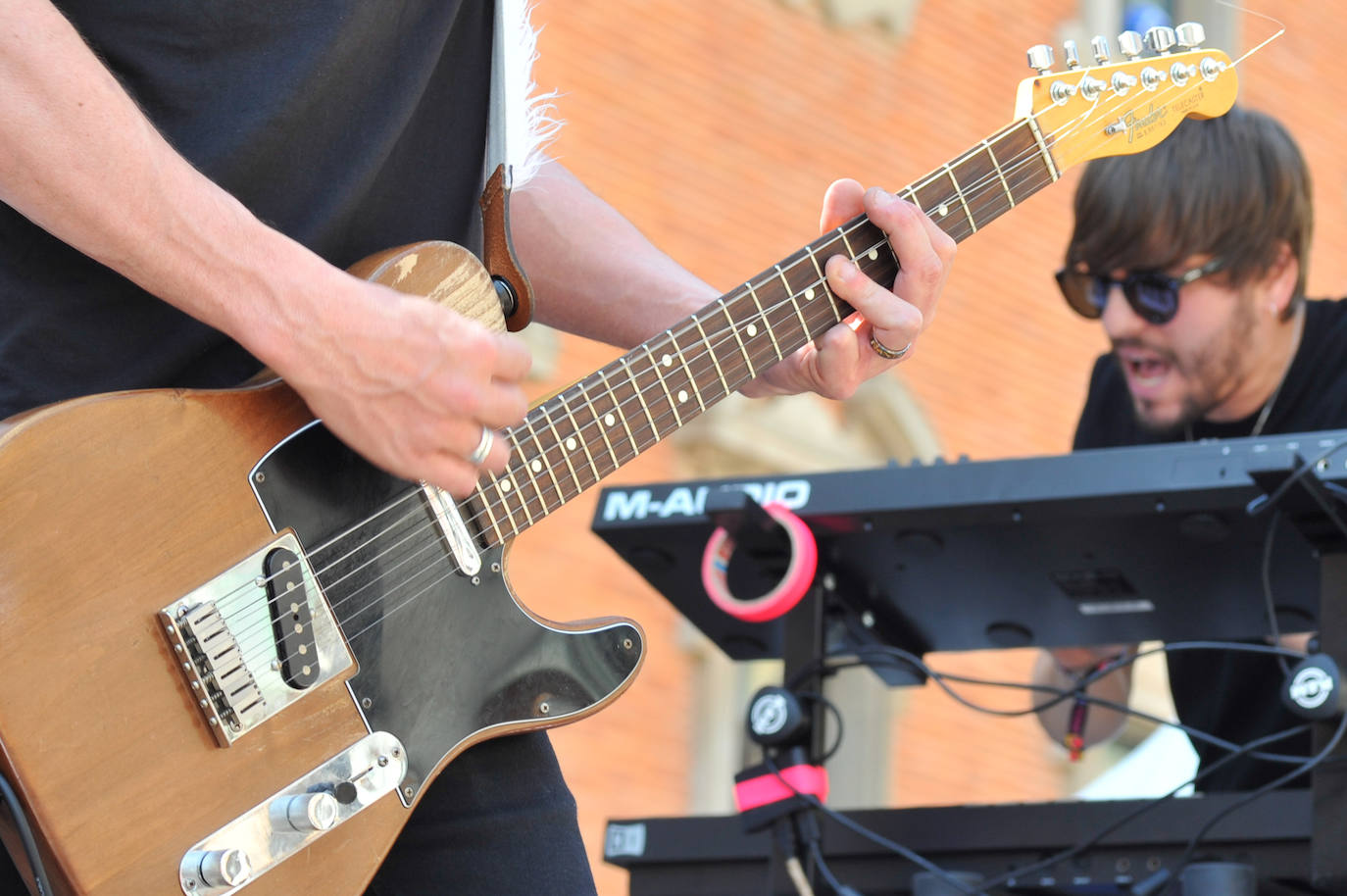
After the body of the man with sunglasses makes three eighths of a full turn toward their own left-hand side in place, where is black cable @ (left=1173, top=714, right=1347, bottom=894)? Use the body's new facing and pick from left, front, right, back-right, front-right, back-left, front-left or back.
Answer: right

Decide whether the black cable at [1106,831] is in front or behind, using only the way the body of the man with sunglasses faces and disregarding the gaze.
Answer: in front

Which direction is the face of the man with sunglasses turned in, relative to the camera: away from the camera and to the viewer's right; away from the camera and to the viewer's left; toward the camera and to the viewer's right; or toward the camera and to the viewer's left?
toward the camera and to the viewer's left

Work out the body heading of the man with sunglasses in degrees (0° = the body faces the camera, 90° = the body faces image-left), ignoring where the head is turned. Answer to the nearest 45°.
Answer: approximately 45°

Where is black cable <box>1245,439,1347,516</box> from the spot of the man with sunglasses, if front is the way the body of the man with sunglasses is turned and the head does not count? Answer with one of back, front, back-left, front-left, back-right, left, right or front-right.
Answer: front-left
